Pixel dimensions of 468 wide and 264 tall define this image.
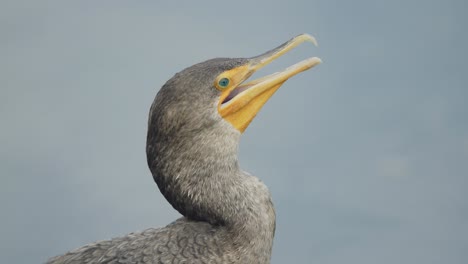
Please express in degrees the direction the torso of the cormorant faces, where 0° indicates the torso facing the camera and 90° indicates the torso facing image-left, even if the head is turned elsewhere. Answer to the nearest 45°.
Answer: approximately 270°
